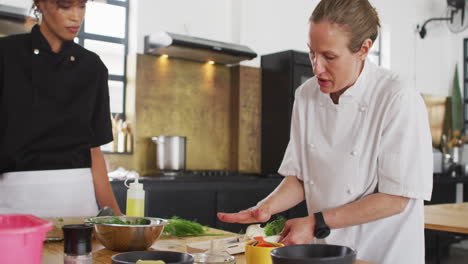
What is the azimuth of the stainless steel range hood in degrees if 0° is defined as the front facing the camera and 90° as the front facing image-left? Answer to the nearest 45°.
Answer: approximately 315°

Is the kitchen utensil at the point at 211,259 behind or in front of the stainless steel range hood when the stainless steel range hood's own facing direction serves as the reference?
in front

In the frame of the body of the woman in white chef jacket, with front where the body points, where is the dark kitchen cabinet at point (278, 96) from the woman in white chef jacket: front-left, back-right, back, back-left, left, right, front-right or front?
back-right

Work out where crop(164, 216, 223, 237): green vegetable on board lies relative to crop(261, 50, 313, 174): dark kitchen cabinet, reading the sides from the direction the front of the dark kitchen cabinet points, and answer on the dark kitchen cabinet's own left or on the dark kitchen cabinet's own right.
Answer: on the dark kitchen cabinet's own right

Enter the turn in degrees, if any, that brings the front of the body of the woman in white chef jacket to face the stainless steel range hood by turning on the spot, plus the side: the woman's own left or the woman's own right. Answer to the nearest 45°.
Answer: approximately 90° to the woman's own right

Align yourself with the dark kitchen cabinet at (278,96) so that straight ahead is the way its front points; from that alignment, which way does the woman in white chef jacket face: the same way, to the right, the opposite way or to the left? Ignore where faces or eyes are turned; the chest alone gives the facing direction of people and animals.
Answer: to the right

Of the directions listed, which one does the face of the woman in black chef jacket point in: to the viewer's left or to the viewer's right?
to the viewer's right

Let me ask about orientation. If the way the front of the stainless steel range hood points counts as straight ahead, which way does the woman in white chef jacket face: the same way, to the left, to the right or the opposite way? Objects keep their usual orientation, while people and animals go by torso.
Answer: to the right

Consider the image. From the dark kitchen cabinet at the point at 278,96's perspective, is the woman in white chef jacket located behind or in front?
in front

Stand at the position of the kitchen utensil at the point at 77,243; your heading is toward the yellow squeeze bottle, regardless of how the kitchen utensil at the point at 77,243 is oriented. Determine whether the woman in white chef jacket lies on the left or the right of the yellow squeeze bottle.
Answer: right

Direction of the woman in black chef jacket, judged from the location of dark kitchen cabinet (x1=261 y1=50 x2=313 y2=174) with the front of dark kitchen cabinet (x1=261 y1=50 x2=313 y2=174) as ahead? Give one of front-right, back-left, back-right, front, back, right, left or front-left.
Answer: front-right

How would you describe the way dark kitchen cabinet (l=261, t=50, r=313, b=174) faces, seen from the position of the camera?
facing the viewer and to the right of the viewer

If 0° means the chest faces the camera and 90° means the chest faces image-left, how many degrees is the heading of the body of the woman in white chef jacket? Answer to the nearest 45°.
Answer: approximately 45°

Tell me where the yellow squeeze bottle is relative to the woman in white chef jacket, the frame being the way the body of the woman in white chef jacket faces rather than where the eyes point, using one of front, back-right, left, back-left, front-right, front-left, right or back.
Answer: front-right

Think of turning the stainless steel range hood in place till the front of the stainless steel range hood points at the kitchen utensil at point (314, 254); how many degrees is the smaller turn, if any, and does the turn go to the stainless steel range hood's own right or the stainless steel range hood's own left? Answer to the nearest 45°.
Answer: approximately 45° to the stainless steel range hood's own right

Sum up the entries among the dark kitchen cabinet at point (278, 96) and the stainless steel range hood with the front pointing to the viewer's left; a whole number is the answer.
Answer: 0
